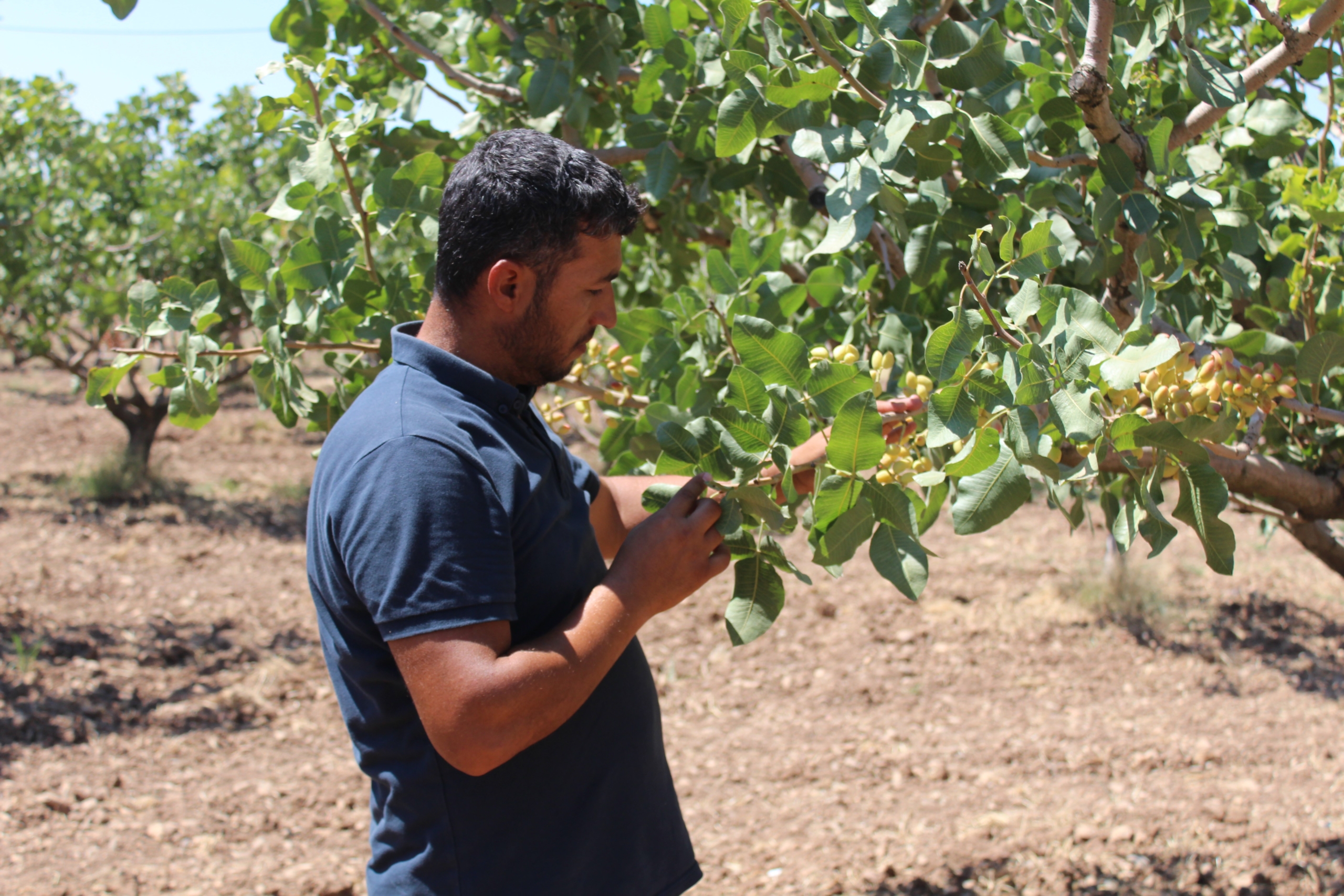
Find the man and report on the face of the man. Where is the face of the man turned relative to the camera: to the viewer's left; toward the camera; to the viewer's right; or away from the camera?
to the viewer's right

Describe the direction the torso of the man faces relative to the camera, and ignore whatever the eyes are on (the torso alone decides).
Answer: to the viewer's right
